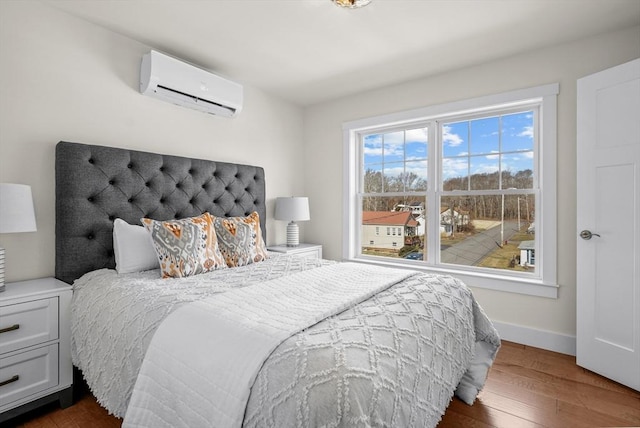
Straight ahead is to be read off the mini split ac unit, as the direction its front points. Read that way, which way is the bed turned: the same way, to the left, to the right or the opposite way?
the same way

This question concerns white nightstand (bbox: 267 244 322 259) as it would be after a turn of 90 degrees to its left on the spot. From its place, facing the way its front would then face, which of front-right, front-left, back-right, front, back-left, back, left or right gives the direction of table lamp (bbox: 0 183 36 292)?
back

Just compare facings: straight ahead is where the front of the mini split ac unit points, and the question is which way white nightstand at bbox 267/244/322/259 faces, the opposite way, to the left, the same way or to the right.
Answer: the same way

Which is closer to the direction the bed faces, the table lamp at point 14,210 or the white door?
the white door

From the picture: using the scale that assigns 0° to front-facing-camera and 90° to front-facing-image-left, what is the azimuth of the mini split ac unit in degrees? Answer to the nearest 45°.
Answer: approximately 315°

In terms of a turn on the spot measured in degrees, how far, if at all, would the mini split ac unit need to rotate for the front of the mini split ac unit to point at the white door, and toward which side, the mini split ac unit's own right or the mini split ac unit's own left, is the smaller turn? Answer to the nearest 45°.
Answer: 0° — it already faces it

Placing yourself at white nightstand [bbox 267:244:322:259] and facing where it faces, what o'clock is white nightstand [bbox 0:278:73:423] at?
white nightstand [bbox 0:278:73:423] is roughly at 3 o'clock from white nightstand [bbox 267:244:322:259].

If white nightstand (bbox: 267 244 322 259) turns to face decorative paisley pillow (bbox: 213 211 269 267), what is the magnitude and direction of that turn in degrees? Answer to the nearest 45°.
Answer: approximately 90° to its right

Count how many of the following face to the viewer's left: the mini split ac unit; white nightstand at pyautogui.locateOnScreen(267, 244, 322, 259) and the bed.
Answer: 0

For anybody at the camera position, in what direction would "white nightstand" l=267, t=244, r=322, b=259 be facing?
facing the viewer and to the right of the viewer

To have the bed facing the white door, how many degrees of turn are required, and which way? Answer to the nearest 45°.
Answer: approximately 45° to its left

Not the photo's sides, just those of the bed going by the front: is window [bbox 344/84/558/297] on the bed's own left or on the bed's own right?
on the bed's own left

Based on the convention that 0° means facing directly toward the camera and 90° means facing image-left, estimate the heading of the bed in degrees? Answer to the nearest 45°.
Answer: approximately 315°

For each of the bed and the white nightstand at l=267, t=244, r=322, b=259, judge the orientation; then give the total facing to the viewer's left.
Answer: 0

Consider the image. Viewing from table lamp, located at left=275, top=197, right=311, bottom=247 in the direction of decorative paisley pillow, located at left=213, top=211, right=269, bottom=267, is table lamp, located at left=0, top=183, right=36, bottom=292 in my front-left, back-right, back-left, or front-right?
front-right

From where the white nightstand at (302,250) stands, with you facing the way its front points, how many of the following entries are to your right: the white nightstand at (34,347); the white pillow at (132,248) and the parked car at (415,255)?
2

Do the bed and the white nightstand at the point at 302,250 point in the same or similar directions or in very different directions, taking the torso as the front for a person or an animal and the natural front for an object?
same or similar directions
